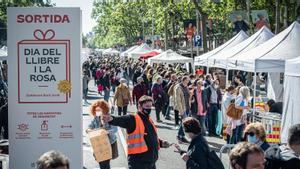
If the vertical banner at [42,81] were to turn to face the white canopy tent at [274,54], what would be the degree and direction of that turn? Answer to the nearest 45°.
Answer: approximately 135° to its left

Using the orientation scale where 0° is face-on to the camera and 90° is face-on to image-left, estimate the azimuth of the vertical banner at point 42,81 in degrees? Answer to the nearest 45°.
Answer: approximately 0°

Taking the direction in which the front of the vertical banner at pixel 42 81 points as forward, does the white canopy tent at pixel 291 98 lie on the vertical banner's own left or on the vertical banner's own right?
on the vertical banner's own left
